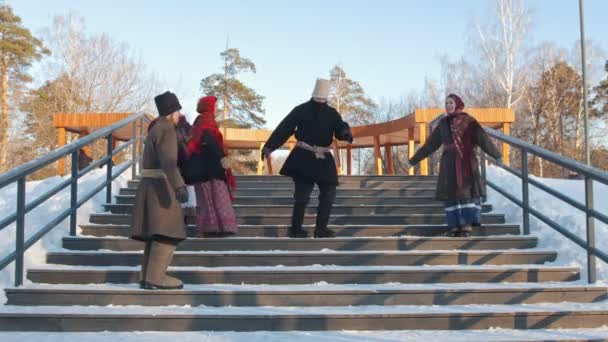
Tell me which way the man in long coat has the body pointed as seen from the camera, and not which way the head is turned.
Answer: to the viewer's right

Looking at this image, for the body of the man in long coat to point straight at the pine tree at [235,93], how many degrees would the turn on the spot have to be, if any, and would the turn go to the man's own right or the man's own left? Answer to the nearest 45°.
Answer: approximately 90° to the man's own left

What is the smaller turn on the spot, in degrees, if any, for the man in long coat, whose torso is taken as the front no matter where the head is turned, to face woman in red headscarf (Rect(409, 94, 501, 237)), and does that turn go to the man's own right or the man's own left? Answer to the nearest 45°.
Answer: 0° — they already face them

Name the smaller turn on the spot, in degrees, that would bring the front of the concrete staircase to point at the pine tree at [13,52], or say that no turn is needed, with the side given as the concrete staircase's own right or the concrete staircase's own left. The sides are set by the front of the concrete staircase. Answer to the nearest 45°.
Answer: approximately 135° to the concrete staircase's own right

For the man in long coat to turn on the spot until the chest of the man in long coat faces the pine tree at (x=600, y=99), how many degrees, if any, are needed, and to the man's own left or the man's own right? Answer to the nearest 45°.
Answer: approximately 45° to the man's own left

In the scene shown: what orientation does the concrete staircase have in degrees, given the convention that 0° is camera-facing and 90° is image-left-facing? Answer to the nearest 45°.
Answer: approximately 0°
